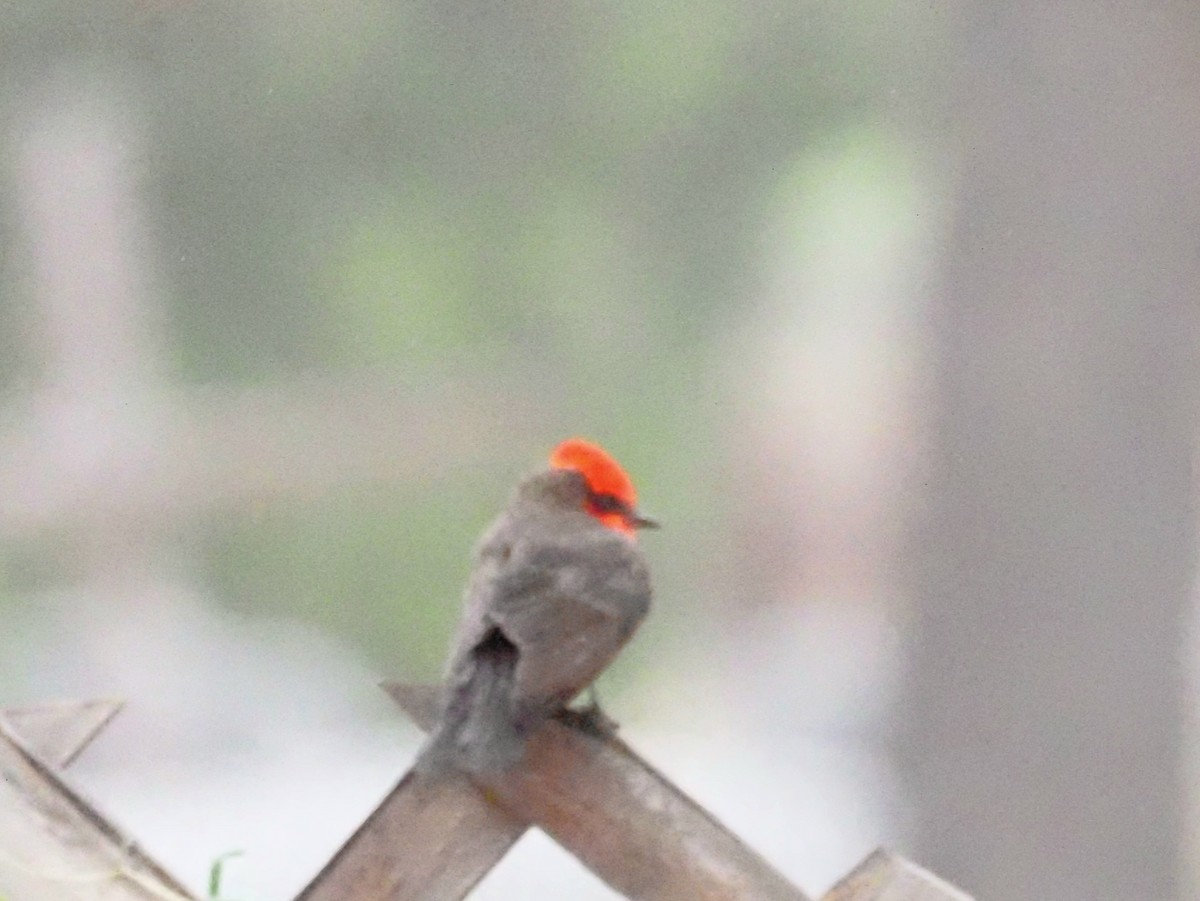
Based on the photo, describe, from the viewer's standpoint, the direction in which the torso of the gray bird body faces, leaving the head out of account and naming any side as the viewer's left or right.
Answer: facing away from the viewer and to the right of the viewer
